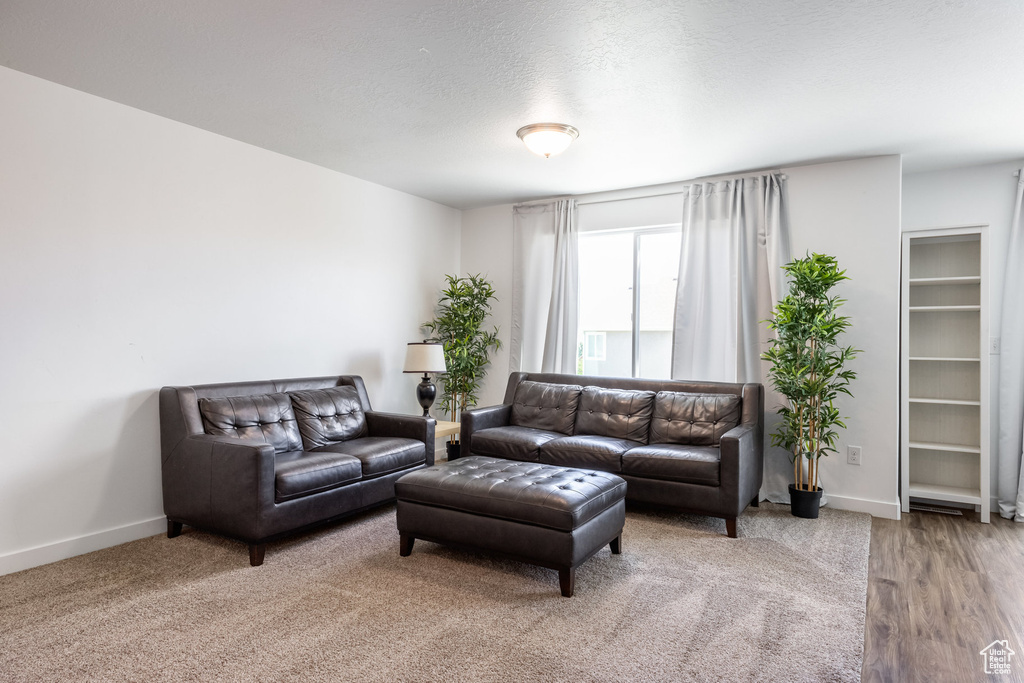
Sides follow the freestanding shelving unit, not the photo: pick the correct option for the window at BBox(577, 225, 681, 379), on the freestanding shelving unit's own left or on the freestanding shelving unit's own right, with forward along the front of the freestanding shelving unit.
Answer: on the freestanding shelving unit's own right

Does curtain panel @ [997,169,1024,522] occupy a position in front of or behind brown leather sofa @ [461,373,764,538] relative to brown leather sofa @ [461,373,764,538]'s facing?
behind

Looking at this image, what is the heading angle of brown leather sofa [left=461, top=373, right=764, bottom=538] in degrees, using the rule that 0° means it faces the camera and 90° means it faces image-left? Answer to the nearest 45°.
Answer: approximately 45°

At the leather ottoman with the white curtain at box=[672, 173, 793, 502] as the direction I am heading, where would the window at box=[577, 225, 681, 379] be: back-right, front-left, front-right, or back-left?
front-left

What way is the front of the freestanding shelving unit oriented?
toward the camera

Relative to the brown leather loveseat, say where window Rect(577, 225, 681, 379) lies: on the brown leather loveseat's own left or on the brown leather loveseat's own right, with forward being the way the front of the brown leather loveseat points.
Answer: on the brown leather loveseat's own left

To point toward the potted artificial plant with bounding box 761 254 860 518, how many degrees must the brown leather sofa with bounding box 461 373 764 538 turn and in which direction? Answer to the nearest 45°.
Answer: approximately 135° to its left

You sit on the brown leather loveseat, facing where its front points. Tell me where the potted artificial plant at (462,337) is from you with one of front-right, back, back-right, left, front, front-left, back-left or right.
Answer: left

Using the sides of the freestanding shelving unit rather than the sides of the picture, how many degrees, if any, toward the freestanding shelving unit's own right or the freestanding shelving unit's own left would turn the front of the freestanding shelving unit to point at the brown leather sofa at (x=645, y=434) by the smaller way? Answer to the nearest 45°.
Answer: approximately 45° to the freestanding shelving unit's own right

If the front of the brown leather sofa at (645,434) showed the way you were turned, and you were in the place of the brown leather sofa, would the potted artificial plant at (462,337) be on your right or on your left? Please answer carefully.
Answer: on your right

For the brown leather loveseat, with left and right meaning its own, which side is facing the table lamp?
left

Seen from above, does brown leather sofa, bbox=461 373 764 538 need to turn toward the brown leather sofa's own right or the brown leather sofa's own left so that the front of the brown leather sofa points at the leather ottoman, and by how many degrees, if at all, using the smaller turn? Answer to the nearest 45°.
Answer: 0° — it already faces it

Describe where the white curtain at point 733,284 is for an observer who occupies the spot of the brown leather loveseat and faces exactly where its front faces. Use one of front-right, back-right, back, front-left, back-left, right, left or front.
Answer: front-left

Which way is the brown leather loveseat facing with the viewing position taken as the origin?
facing the viewer and to the right of the viewer
